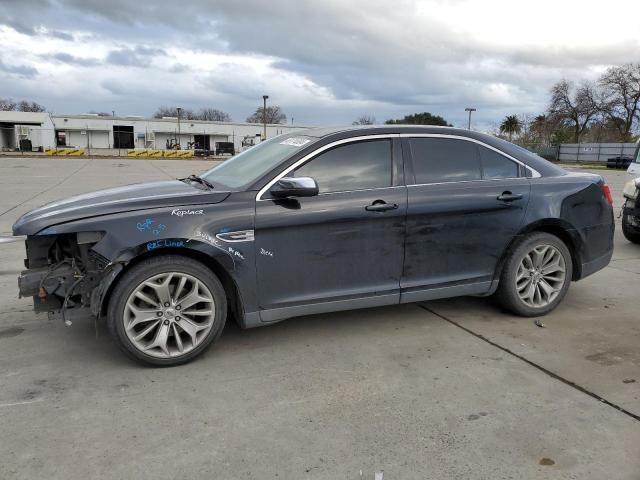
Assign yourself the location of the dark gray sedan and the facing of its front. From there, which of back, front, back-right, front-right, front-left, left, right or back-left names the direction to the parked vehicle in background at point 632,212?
back-right

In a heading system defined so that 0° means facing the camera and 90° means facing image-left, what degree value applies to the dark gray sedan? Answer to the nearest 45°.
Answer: approximately 90°

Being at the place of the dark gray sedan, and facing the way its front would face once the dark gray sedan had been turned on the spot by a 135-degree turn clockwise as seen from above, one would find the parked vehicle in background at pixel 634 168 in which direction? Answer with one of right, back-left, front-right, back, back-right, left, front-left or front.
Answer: front
